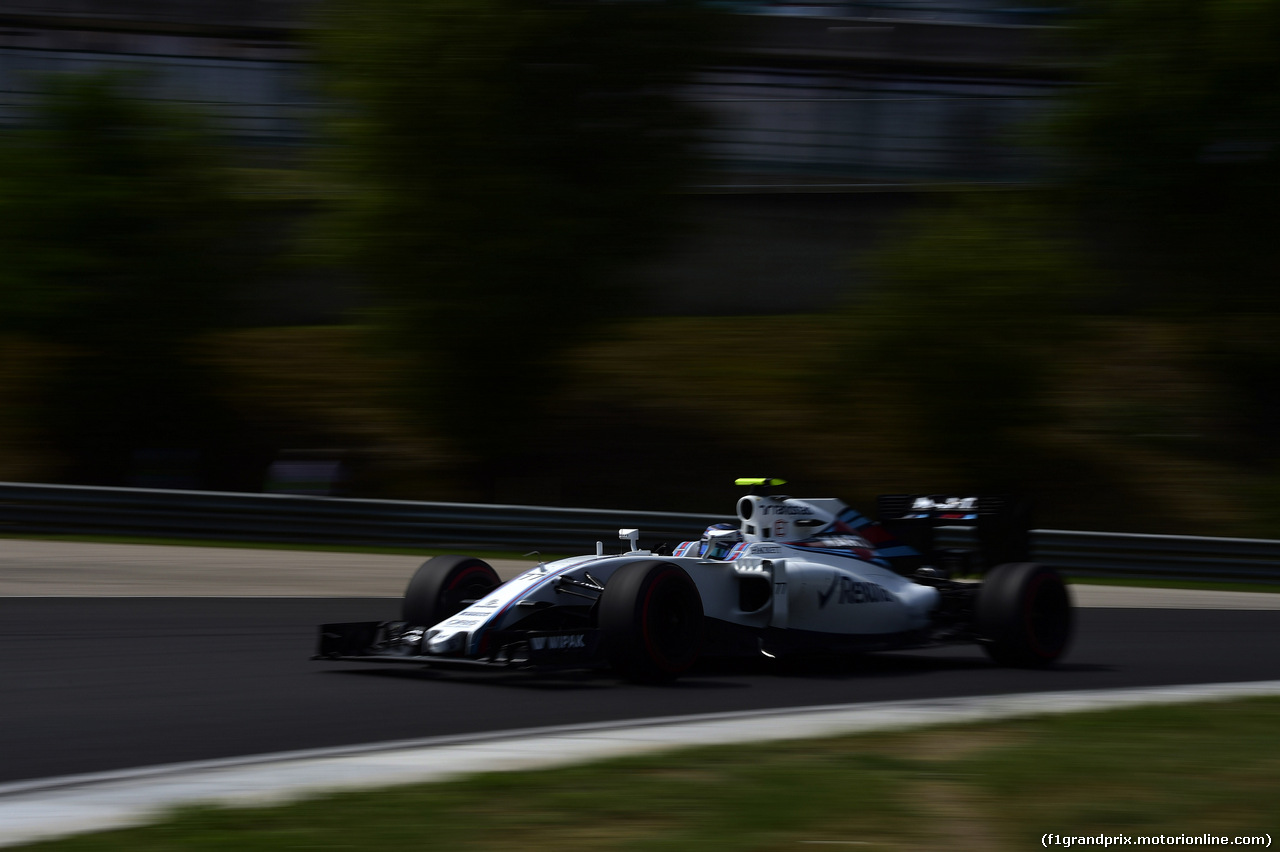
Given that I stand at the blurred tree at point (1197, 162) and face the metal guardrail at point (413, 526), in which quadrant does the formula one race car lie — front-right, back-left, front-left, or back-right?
front-left

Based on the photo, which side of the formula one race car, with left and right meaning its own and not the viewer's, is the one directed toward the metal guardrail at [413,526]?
right

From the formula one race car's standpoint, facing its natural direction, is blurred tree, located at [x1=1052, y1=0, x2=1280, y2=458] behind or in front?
behind

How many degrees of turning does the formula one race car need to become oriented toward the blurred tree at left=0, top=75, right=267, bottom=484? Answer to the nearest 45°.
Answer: approximately 90° to its right

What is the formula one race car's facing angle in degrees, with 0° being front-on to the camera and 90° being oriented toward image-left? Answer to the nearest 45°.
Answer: approximately 45°
